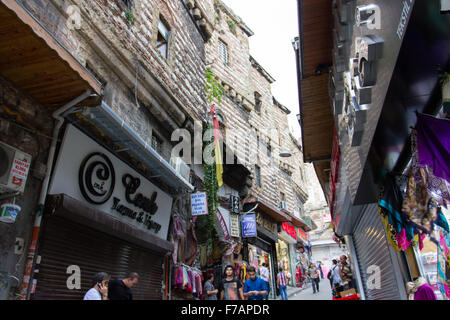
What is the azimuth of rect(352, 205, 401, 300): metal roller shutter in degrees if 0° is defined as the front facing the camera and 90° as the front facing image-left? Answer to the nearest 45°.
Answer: approximately 45°

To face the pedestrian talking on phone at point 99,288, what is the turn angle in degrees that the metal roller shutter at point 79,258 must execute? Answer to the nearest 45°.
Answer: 0° — it already faces them

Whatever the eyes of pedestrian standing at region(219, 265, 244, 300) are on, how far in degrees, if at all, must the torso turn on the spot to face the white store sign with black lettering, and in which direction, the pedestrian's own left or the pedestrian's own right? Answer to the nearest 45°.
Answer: approximately 45° to the pedestrian's own right

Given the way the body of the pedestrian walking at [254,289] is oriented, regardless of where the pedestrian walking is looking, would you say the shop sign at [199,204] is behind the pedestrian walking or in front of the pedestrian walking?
behind

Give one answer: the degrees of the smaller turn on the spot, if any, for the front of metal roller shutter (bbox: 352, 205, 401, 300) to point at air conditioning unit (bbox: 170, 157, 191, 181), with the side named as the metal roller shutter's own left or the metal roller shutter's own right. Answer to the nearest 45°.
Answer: approximately 45° to the metal roller shutter's own right

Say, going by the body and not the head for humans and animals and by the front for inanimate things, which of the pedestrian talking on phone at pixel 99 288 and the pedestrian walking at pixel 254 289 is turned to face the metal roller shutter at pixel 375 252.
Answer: the pedestrian talking on phone at pixel 99 288

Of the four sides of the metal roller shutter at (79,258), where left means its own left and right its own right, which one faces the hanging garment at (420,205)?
front

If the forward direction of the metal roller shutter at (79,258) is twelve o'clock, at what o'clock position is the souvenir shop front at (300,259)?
The souvenir shop front is roughly at 9 o'clock from the metal roller shutter.

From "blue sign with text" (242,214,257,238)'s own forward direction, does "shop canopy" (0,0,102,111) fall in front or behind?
in front

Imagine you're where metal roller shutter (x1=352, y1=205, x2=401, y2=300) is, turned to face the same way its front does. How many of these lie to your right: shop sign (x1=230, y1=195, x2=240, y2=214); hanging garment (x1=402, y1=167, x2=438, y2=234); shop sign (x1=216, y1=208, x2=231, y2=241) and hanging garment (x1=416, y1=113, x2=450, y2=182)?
2

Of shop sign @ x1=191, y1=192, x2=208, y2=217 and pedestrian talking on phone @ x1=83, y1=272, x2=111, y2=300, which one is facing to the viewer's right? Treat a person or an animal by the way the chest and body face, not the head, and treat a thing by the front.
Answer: the pedestrian talking on phone
